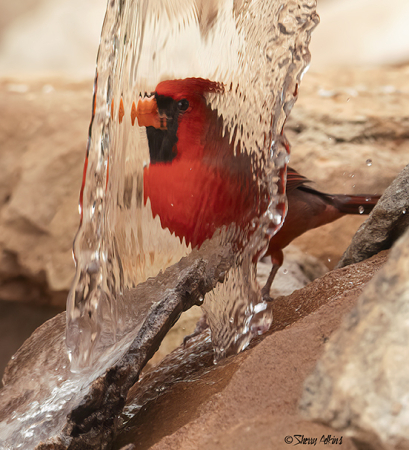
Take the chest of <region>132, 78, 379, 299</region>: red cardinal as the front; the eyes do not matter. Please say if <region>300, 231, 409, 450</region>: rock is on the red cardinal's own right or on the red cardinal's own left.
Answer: on the red cardinal's own left

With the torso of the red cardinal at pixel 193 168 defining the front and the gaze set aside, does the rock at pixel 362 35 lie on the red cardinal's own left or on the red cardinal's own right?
on the red cardinal's own right

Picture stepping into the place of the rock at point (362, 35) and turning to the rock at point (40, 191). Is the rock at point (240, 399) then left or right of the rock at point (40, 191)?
left

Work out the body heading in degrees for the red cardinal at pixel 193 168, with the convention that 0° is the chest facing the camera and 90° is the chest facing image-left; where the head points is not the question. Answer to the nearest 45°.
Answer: approximately 90°
